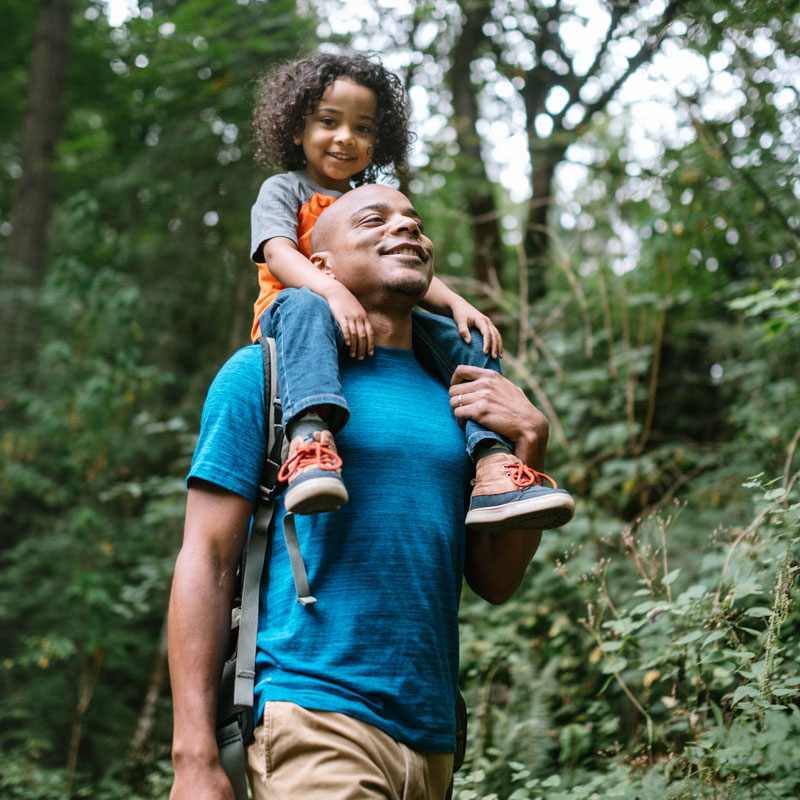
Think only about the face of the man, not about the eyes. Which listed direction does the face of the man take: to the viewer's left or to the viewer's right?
to the viewer's right

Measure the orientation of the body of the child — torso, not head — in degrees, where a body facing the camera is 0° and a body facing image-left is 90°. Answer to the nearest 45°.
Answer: approximately 315°

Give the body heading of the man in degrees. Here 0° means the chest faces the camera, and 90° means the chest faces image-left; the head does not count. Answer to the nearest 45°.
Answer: approximately 315°
